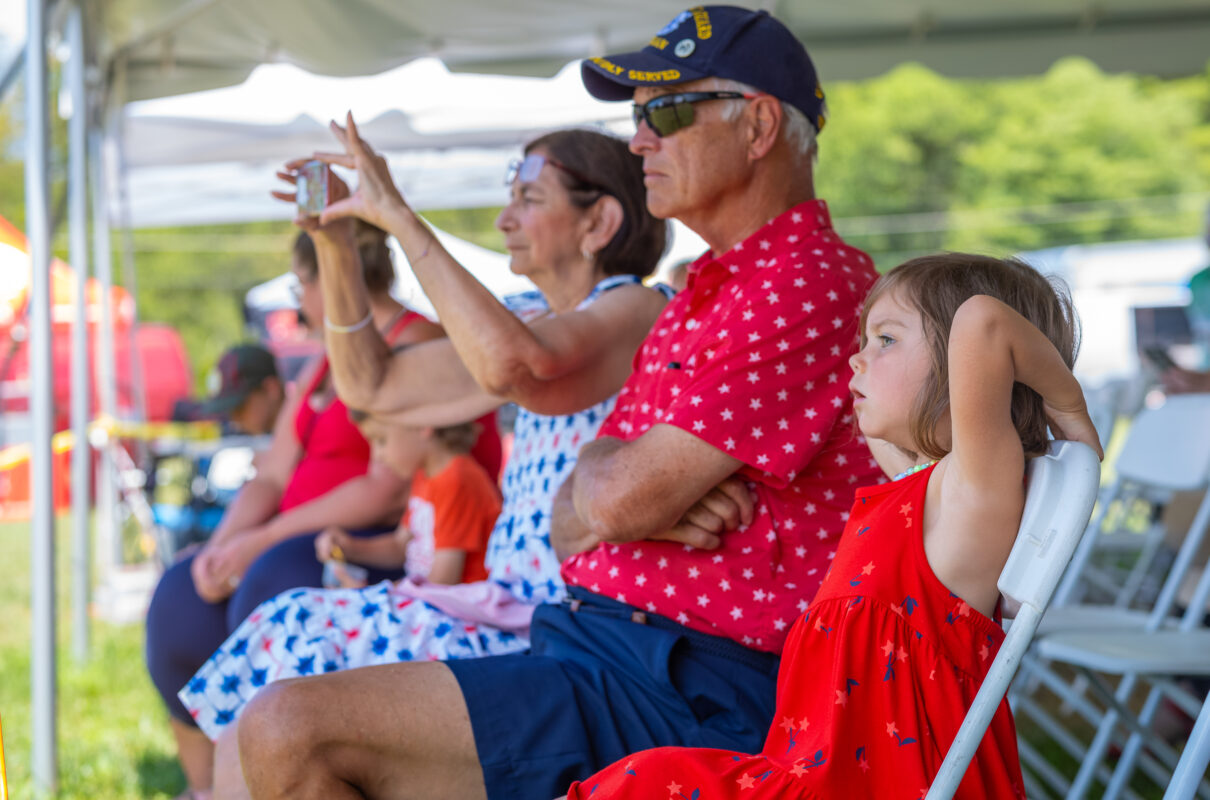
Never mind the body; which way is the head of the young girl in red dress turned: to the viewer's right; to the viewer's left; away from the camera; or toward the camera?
to the viewer's left

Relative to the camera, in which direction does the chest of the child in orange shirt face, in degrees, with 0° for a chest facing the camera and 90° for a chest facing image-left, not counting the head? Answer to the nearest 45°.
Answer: approximately 90°

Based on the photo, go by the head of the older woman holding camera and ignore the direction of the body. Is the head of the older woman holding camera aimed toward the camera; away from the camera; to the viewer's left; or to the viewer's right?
to the viewer's left

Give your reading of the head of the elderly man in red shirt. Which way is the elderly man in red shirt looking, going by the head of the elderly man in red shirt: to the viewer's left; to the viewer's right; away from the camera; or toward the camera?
to the viewer's left

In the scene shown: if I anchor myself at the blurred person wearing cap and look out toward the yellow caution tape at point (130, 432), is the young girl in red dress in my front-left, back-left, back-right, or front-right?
back-left

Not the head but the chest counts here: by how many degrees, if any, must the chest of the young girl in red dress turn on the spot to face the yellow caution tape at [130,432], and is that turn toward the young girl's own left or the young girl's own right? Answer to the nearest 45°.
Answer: approximately 45° to the young girl's own right

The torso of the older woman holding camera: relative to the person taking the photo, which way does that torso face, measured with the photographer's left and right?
facing to the left of the viewer

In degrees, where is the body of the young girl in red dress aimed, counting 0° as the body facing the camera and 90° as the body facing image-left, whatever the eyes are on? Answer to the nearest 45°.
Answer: approximately 90°

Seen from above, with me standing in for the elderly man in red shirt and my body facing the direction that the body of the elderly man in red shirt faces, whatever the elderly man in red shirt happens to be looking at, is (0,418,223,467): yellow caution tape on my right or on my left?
on my right

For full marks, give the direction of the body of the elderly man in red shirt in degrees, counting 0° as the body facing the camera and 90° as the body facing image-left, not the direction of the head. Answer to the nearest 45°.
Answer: approximately 90°

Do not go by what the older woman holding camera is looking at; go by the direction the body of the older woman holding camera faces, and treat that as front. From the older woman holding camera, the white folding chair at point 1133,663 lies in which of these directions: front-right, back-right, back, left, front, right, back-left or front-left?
back
